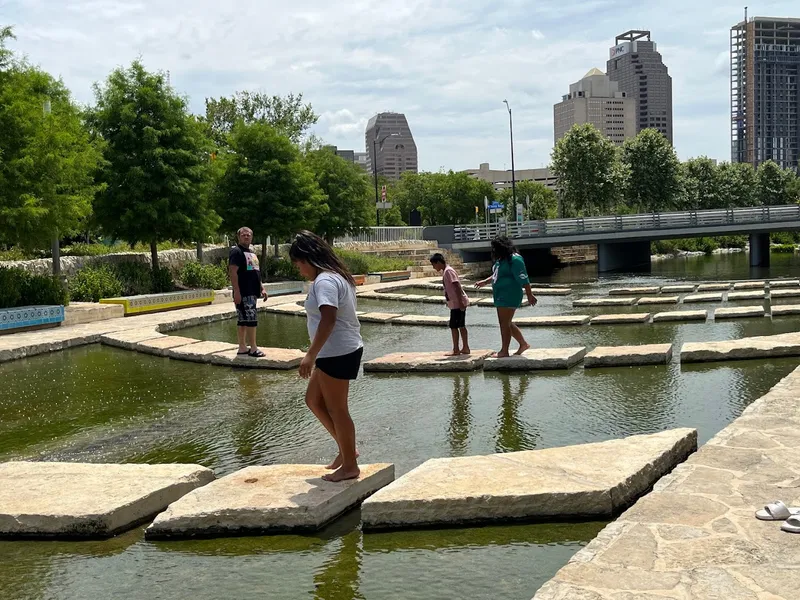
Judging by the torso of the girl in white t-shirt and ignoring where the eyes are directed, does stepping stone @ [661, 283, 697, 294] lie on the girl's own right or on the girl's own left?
on the girl's own right

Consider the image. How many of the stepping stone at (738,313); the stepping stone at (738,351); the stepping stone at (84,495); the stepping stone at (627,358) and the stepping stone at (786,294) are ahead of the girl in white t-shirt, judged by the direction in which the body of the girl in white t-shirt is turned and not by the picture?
1

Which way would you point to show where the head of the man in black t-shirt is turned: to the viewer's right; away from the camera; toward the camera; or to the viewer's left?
toward the camera

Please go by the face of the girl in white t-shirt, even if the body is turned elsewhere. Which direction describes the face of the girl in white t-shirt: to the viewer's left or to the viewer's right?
to the viewer's left

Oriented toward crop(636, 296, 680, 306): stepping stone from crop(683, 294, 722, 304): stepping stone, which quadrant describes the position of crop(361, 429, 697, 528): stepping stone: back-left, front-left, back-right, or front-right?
front-left

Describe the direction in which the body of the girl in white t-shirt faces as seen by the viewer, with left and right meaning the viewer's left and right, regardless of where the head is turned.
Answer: facing to the left of the viewer
